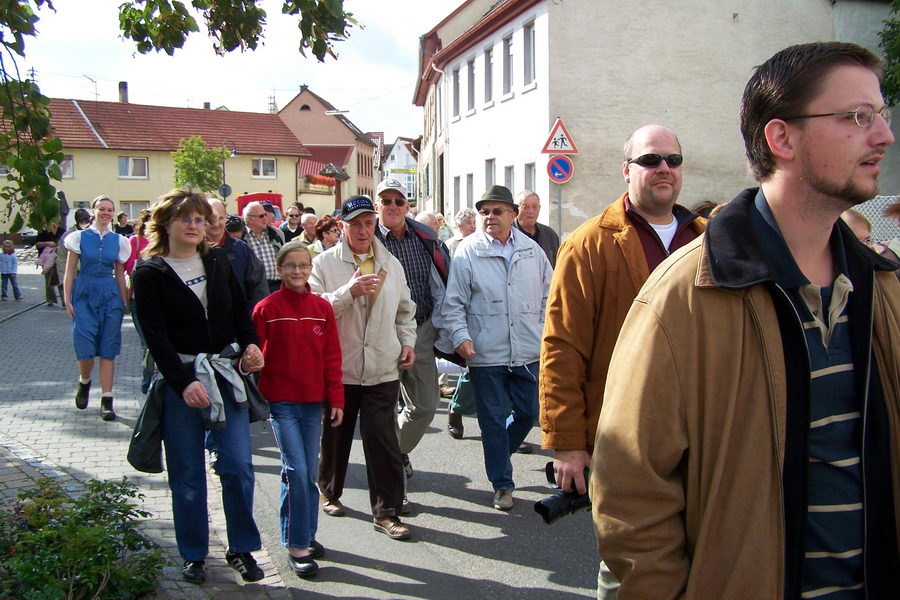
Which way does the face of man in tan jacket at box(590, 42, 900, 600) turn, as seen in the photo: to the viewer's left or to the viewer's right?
to the viewer's right

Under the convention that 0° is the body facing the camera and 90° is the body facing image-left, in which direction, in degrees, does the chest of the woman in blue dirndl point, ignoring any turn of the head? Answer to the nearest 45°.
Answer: approximately 0°

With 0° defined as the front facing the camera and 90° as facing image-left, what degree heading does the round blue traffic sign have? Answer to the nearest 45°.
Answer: approximately 0°

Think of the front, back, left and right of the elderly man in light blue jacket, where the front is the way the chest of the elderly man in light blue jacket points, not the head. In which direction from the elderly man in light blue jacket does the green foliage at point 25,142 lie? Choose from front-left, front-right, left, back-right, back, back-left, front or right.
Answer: front-right

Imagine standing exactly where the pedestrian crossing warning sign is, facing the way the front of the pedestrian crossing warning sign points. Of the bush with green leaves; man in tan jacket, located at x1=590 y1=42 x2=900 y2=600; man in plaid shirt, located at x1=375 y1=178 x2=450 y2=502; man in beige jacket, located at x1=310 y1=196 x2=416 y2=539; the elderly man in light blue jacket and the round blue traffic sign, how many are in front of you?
5

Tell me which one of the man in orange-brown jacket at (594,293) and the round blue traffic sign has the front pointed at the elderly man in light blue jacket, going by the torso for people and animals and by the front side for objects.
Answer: the round blue traffic sign

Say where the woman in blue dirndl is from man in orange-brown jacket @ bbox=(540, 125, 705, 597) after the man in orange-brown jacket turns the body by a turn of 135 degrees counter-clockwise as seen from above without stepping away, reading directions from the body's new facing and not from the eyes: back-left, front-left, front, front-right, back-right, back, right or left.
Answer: front-left

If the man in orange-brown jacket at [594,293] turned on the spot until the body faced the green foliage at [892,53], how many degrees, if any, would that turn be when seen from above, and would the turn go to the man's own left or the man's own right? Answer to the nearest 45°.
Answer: approximately 135° to the man's own left
